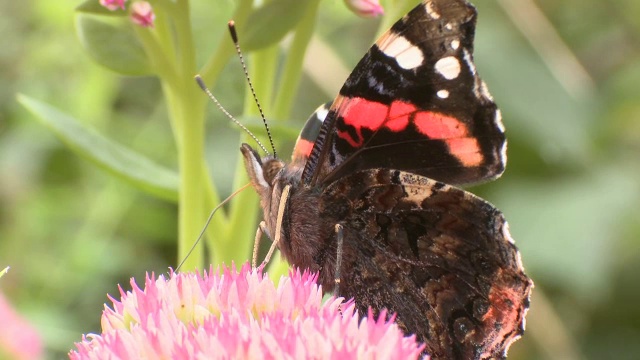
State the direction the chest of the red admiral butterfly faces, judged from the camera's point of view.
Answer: to the viewer's left

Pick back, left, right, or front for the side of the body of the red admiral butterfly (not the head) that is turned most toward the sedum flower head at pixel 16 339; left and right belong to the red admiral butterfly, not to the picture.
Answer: front
